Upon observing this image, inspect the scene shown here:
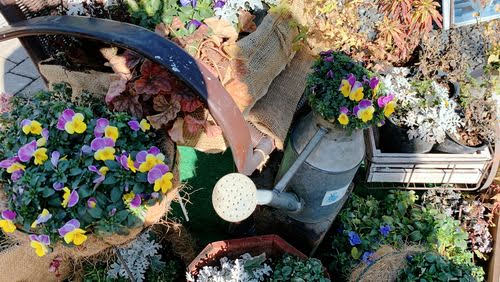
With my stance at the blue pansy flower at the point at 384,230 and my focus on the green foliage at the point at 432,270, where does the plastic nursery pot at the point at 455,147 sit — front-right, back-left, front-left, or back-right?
back-left

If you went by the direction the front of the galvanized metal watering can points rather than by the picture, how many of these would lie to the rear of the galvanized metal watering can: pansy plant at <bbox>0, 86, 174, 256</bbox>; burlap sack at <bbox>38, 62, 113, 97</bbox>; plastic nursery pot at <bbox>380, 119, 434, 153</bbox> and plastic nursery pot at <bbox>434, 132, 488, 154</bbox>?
2

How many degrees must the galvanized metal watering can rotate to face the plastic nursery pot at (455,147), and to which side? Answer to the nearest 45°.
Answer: approximately 180°

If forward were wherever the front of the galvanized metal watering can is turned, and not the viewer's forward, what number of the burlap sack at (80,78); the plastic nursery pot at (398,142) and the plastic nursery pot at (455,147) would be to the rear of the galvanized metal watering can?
2

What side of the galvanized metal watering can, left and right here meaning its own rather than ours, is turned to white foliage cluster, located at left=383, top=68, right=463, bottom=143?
back

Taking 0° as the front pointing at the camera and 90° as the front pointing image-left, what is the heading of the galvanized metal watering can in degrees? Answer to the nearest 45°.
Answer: approximately 45°

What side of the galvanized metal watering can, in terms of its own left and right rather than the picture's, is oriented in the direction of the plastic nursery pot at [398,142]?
back
